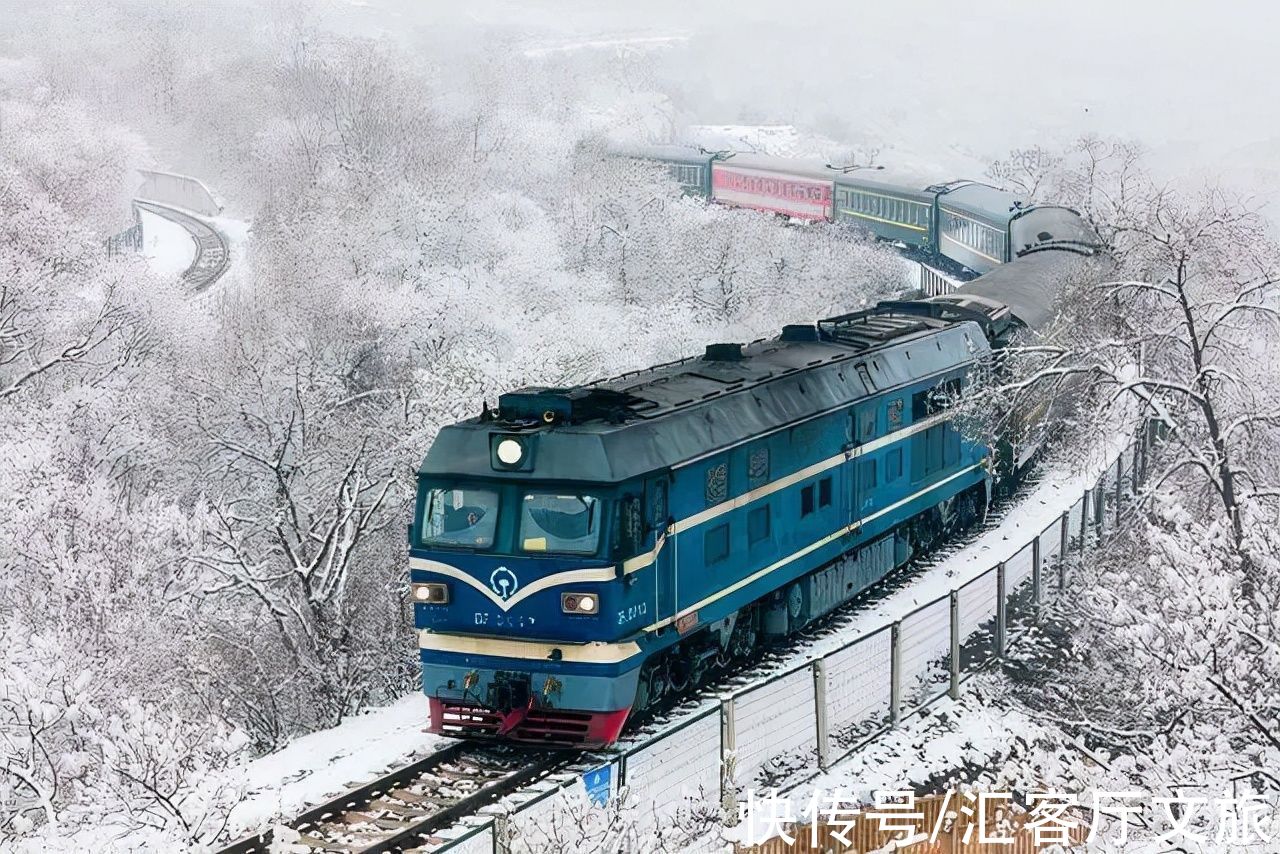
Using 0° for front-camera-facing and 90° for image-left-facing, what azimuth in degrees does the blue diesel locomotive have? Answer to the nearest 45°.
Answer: approximately 45°

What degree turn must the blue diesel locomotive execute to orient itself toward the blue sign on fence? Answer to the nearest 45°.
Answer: approximately 45° to its left
